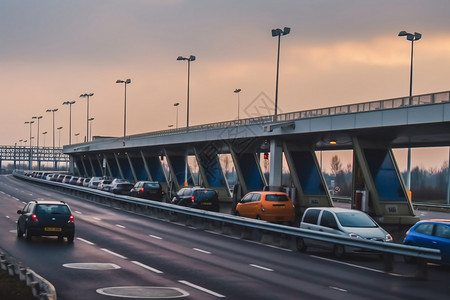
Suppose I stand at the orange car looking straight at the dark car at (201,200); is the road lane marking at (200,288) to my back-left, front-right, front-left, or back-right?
back-left

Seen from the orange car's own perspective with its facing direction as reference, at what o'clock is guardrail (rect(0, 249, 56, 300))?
The guardrail is roughly at 8 o'clock from the orange car.

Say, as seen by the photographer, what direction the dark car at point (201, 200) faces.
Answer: facing away from the viewer and to the left of the viewer

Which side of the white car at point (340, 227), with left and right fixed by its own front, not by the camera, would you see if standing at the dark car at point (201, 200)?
back

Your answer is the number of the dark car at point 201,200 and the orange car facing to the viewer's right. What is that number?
0

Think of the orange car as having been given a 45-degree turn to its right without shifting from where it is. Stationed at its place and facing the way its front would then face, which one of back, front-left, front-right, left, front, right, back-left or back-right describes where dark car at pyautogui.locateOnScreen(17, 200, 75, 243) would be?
back-left

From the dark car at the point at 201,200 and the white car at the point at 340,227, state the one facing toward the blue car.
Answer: the white car

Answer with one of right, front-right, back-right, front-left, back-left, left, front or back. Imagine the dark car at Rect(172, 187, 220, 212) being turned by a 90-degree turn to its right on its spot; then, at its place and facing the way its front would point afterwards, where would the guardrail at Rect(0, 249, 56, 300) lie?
back-right

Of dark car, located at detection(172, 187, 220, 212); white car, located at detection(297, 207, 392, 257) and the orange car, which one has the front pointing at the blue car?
the white car
